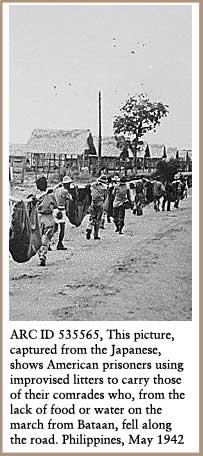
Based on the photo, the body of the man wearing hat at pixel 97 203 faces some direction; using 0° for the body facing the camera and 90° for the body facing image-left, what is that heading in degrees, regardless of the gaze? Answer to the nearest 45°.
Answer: approximately 225°
